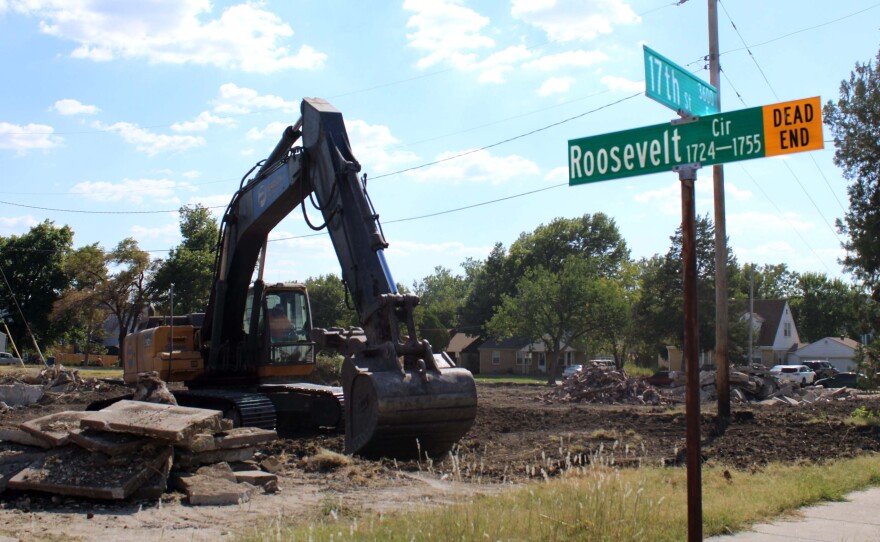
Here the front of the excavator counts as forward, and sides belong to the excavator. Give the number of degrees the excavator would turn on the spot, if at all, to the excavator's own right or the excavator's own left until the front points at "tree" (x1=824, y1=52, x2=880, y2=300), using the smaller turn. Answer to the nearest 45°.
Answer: approximately 90° to the excavator's own left

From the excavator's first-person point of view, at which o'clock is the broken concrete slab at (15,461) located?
The broken concrete slab is roughly at 3 o'clock from the excavator.

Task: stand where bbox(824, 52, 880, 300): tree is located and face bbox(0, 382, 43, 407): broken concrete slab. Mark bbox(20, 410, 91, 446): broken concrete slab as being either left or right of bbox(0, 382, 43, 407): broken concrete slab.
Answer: left

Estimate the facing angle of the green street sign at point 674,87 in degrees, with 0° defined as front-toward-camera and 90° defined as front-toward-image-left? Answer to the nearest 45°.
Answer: approximately 315°

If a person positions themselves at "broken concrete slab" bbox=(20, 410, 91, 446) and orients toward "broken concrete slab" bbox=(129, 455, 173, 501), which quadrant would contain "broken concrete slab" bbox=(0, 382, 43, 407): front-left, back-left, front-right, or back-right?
back-left
